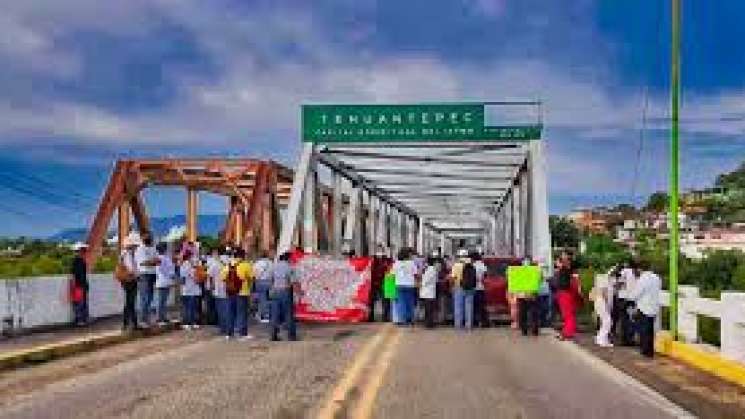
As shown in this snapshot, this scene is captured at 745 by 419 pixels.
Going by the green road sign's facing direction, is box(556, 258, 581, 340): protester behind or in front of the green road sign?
in front

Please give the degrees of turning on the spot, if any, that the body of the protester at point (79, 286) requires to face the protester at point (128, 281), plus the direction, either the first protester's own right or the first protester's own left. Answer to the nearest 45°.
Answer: approximately 45° to the first protester's own right

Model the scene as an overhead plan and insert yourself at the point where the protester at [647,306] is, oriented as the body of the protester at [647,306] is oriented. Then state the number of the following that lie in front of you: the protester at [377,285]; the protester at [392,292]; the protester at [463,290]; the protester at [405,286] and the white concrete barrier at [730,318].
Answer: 4

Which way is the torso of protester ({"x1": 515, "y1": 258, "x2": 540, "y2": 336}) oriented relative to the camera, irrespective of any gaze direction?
toward the camera

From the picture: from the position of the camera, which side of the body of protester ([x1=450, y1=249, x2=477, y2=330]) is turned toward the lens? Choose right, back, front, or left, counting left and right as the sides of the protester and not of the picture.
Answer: back

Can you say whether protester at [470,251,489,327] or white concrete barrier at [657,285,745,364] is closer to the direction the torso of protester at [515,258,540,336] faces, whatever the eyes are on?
the white concrete barrier

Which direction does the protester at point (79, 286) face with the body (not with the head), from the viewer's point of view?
to the viewer's right
